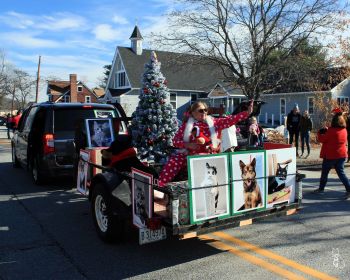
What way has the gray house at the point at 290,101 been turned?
toward the camera

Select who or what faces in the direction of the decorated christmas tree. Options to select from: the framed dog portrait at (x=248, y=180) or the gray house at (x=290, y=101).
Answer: the gray house

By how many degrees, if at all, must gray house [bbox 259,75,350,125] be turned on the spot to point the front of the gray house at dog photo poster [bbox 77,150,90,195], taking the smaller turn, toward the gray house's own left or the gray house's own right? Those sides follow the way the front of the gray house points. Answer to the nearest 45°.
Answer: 0° — it already faces it

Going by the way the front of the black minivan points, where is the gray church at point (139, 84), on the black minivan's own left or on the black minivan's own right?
on the black minivan's own right

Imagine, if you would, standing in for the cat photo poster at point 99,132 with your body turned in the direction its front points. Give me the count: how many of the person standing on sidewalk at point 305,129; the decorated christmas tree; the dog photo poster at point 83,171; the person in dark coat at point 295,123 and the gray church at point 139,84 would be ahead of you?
1

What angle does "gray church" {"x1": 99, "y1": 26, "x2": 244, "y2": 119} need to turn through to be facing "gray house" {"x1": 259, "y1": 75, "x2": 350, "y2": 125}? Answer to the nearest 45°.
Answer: approximately 90° to its left

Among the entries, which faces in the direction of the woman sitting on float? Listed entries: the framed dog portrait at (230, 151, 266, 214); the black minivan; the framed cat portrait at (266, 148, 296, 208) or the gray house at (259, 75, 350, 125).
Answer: the gray house
